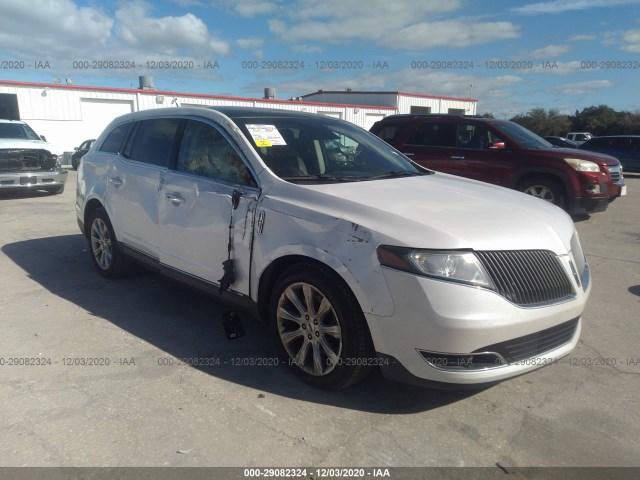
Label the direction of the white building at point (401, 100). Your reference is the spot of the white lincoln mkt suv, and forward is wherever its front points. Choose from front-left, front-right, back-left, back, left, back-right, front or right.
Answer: back-left

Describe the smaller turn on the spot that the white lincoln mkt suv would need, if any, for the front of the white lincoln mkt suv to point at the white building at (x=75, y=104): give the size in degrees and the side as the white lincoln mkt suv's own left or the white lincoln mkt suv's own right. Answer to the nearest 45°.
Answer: approximately 180°

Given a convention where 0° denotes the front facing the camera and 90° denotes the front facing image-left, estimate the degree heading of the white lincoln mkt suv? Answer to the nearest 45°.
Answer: approximately 315°

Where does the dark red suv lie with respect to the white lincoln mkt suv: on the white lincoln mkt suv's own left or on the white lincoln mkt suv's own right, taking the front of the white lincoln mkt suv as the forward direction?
on the white lincoln mkt suv's own left
